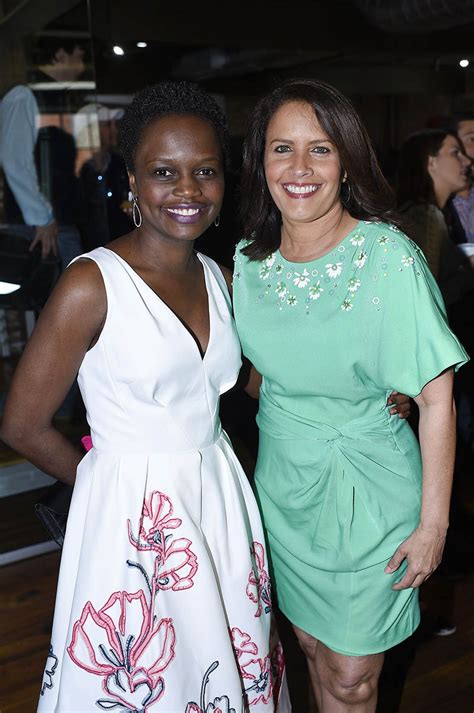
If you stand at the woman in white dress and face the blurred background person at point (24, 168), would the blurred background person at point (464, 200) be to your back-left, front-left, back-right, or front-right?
front-right

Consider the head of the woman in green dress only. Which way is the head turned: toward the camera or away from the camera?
toward the camera

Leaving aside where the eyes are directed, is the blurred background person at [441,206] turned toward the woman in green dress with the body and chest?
no
